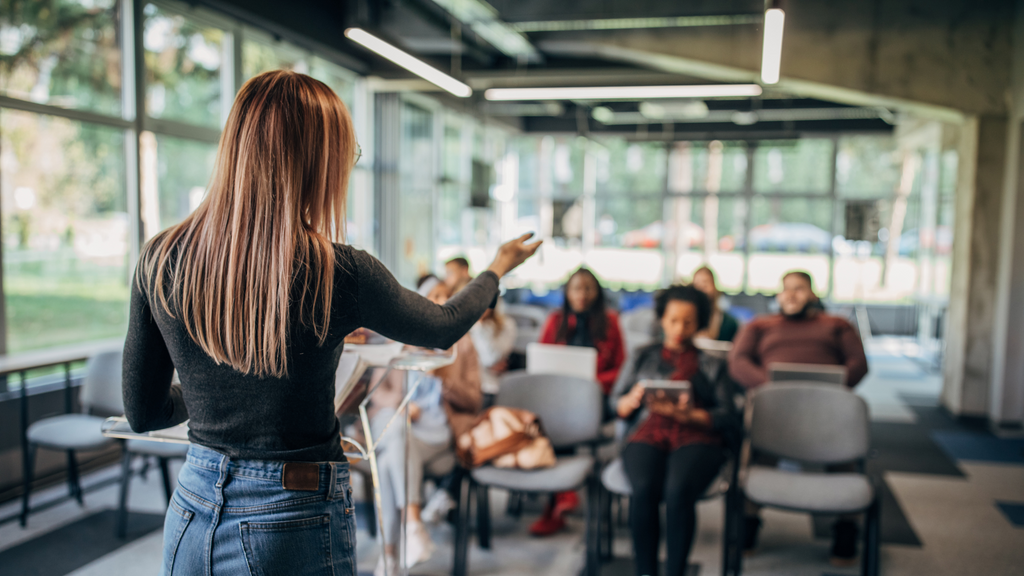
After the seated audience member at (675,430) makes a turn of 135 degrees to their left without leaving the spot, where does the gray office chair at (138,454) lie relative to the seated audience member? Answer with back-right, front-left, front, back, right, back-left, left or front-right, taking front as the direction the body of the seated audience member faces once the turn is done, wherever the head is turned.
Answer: back-left

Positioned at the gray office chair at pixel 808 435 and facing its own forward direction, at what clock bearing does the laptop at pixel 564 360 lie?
The laptop is roughly at 3 o'clock from the gray office chair.

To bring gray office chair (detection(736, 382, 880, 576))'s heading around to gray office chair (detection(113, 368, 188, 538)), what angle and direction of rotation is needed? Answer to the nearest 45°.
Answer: approximately 90° to its right

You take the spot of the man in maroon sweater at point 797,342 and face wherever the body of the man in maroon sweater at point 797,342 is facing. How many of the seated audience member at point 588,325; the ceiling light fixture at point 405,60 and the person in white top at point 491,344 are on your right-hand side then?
3

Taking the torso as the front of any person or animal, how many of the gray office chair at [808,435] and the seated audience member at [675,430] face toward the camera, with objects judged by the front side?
2

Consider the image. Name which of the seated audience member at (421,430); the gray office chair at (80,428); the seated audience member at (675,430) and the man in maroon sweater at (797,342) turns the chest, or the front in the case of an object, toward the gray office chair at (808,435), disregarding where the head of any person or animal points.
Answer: the man in maroon sweater

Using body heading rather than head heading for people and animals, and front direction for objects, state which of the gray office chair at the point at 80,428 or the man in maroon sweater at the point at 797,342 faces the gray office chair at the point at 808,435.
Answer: the man in maroon sweater

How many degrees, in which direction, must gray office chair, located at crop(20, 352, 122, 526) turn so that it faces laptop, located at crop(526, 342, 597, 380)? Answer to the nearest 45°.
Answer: approximately 90° to its left

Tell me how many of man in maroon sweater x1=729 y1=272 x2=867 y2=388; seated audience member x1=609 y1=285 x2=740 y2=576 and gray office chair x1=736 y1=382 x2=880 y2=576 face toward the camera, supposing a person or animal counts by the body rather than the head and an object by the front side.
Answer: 3

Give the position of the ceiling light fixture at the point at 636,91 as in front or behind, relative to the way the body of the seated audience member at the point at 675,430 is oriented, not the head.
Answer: behind

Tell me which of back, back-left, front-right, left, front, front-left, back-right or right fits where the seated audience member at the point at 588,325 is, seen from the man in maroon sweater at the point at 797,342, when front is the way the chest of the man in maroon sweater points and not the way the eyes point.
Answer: right

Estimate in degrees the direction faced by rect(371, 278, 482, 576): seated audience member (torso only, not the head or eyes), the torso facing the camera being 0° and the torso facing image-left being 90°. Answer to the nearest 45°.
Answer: approximately 45°
